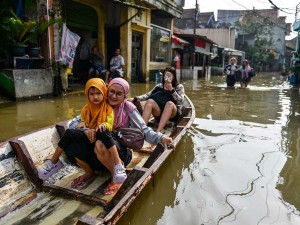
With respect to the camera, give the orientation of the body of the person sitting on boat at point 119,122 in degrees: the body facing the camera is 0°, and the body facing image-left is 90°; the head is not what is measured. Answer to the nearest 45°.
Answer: approximately 45°

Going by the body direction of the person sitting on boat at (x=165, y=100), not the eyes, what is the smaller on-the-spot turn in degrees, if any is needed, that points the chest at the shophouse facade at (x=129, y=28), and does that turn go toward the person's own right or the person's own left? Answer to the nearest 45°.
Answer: approximately 135° to the person's own right

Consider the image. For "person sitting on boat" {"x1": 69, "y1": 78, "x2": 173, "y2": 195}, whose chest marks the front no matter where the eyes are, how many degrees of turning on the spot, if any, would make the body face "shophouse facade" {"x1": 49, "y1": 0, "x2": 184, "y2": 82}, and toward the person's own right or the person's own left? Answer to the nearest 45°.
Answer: approximately 135° to the person's own right

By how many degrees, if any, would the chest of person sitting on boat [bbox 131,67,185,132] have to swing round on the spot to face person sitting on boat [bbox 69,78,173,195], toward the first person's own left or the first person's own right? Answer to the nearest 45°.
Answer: approximately 45° to the first person's own left

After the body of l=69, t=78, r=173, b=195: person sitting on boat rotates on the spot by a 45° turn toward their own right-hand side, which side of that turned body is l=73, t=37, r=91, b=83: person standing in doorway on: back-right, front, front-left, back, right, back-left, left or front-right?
right

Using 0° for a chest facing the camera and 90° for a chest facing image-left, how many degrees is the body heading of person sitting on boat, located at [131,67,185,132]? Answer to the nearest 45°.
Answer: approximately 45°

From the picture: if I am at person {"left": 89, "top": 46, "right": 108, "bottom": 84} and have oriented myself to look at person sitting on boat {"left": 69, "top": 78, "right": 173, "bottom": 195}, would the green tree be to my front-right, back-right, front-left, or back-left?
back-left
